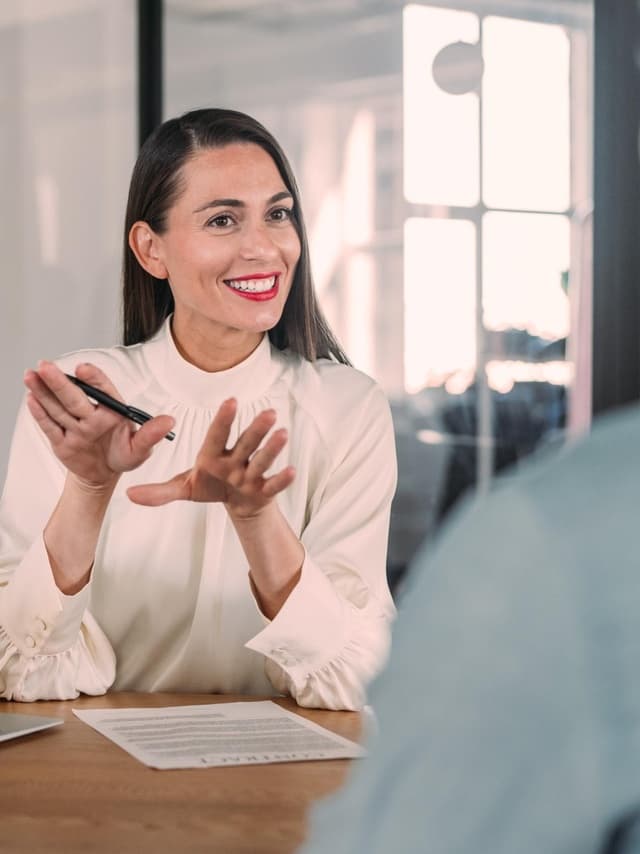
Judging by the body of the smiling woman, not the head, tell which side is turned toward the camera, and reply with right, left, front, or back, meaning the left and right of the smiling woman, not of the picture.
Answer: front

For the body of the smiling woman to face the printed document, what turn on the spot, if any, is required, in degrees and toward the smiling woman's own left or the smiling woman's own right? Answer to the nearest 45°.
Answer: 0° — they already face it

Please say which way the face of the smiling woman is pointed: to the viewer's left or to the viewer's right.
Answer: to the viewer's right

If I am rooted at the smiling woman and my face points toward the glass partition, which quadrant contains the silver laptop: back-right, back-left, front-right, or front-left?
back-left

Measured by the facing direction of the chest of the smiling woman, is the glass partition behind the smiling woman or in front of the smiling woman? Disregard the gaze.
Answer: behind

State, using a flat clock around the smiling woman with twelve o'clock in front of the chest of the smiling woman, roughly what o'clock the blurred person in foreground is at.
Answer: The blurred person in foreground is roughly at 12 o'clock from the smiling woman.

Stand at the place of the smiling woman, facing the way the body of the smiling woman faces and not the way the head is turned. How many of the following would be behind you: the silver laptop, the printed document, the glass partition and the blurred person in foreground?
1

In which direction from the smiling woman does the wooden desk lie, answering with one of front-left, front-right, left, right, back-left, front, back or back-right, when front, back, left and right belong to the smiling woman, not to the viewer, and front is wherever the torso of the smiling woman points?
front

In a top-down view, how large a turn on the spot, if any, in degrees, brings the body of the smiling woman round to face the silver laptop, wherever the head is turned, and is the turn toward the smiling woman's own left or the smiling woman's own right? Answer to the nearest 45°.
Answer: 0° — they already face it
